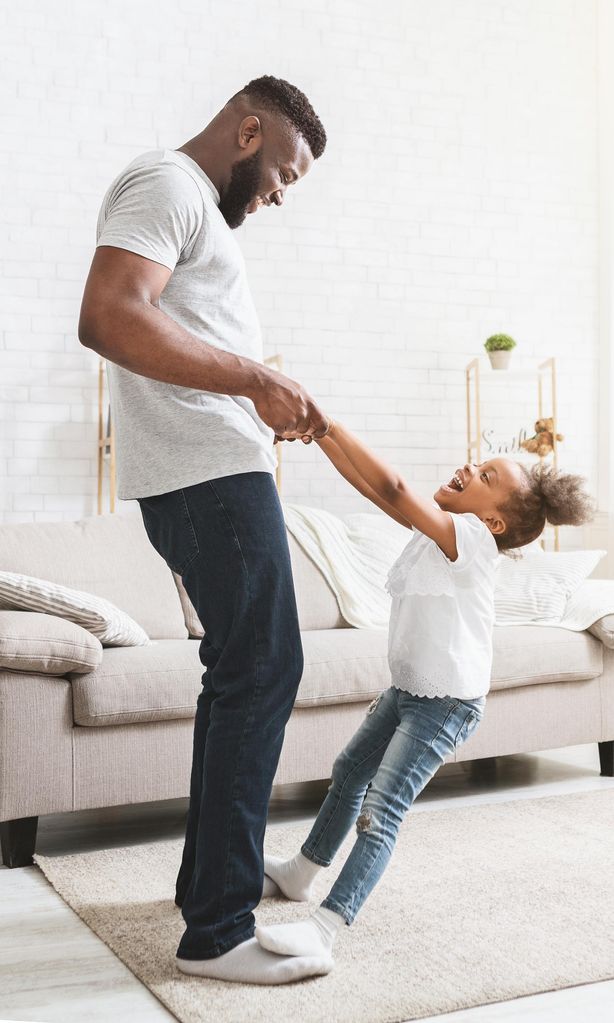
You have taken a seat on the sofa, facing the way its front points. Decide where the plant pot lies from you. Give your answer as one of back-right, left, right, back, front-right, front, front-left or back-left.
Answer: left

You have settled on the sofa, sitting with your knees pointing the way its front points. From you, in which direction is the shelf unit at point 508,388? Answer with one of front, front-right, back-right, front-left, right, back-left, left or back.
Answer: left

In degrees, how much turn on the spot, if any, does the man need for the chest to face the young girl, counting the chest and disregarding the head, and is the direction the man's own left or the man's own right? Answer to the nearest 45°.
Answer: approximately 45° to the man's own left

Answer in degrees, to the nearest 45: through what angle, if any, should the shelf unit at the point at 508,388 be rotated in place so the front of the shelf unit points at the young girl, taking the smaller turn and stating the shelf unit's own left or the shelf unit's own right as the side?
0° — it already faces them

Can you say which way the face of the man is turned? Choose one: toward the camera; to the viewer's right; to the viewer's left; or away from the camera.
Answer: to the viewer's right

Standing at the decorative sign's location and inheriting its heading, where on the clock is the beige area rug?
The beige area rug is roughly at 12 o'clock from the decorative sign.

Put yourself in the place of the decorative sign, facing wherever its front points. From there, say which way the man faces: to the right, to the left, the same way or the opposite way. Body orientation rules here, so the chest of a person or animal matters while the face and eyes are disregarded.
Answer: to the left

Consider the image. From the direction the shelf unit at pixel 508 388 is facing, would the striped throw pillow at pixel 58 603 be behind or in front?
in front

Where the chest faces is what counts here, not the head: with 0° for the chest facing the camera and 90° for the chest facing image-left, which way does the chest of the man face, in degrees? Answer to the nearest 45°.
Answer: approximately 270°

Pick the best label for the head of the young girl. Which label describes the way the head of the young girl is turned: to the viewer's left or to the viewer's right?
to the viewer's left

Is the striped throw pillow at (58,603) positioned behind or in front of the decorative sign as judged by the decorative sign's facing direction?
in front
